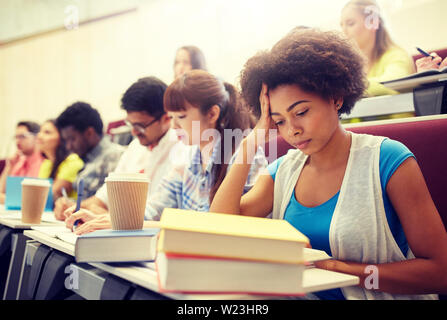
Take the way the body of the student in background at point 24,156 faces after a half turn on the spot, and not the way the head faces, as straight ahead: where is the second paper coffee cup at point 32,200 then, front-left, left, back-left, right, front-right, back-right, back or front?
back-right

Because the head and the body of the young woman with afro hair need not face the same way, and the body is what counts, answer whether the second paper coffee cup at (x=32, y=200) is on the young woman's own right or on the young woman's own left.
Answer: on the young woman's own right

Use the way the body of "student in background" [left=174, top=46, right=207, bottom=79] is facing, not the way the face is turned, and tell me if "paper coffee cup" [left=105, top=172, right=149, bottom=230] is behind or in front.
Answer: in front

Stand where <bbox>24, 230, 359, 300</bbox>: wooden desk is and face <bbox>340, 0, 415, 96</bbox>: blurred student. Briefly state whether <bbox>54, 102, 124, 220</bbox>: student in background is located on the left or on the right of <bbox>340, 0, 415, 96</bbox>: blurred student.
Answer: left

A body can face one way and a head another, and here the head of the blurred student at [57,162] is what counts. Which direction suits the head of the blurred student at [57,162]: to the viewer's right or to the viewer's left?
to the viewer's left
